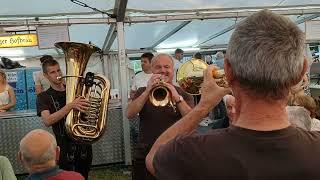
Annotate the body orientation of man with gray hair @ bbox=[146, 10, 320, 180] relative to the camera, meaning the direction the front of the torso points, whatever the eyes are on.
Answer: away from the camera

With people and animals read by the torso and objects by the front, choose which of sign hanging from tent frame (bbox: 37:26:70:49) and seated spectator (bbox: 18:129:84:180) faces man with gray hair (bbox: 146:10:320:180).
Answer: the sign hanging from tent frame

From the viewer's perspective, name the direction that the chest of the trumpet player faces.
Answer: toward the camera

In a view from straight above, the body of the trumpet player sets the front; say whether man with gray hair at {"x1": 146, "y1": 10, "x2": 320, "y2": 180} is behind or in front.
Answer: in front

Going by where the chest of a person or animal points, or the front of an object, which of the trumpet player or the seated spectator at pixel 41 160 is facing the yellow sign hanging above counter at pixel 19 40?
the seated spectator

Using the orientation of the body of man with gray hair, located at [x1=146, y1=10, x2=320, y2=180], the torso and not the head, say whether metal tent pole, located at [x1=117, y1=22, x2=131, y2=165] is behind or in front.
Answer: in front

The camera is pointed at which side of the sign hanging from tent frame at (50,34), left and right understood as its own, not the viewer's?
front

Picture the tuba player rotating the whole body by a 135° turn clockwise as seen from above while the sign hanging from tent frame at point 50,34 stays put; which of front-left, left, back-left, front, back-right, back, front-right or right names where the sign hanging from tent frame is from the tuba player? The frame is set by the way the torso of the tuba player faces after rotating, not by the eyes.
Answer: right

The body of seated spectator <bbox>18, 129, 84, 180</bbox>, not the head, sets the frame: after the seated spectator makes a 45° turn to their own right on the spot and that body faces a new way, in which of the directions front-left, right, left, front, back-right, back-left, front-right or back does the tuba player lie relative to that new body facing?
front-left

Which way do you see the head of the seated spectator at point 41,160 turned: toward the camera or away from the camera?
away from the camera

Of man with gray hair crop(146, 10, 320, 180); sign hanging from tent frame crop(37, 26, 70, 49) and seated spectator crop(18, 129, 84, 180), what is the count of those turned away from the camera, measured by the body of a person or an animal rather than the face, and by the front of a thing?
2

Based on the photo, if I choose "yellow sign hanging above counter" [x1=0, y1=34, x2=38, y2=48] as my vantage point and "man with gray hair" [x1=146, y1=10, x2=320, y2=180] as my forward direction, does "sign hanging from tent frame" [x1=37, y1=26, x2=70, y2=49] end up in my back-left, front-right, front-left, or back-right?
front-left

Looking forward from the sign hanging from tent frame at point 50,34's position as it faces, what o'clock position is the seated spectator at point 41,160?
The seated spectator is roughly at 12 o'clock from the sign hanging from tent frame.

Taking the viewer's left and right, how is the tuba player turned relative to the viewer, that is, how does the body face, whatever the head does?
facing the viewer and to the right of the viewer

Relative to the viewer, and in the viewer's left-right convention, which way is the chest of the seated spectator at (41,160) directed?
facing away from the viewer

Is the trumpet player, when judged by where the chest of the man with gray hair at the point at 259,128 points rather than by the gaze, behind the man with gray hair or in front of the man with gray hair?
in front

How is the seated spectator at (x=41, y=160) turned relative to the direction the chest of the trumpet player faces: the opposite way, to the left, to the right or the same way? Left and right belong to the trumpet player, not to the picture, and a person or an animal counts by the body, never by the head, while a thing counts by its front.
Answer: the opposite way

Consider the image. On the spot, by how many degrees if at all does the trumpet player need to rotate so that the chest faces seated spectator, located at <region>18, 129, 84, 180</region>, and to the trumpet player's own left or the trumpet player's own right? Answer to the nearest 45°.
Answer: approximately 45° to the trumpet player's own right

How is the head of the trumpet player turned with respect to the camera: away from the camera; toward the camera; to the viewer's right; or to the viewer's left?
toward the camera
